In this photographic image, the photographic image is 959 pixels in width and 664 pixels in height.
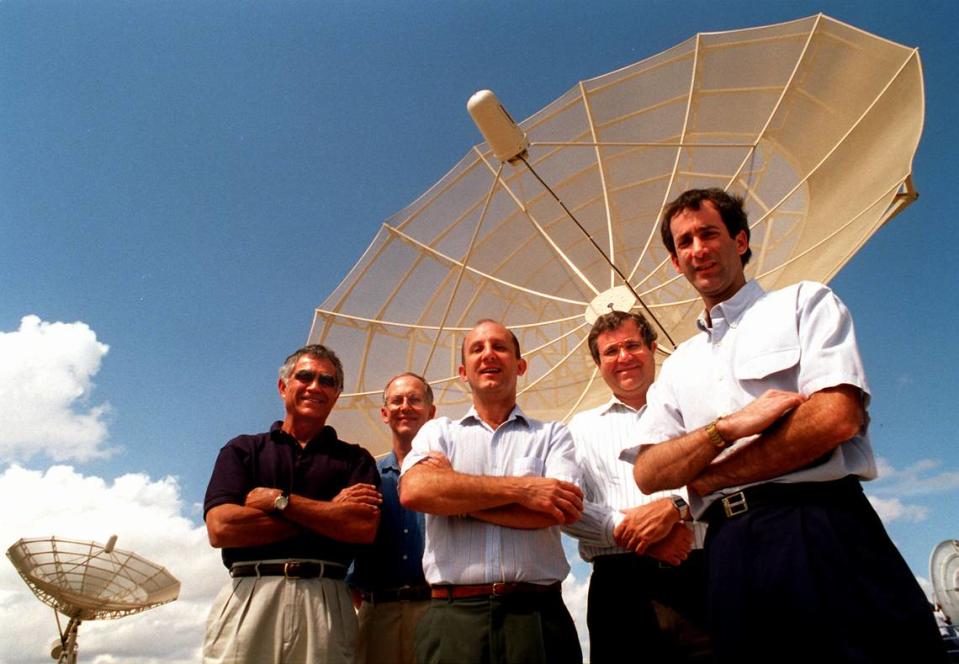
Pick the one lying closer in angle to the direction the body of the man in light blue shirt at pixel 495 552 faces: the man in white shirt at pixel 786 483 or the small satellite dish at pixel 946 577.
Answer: the man in white shirt

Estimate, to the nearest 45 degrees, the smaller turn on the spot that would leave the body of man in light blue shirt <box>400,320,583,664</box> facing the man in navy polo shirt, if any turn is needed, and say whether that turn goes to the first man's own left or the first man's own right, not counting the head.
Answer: approximately 135° to the first man's own right

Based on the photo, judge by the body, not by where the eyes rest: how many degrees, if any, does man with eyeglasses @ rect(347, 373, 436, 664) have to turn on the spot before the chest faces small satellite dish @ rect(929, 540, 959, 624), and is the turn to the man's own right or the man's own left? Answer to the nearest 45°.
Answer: approximately 135° to the man's own left

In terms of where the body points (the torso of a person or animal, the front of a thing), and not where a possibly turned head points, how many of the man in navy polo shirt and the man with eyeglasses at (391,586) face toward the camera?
2

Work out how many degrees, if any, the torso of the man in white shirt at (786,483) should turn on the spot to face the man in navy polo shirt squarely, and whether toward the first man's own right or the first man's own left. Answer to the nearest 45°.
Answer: approximately 45° to the first man's own right
